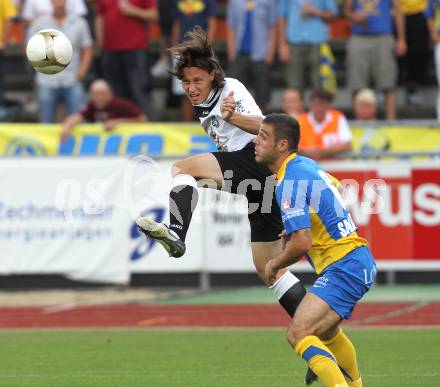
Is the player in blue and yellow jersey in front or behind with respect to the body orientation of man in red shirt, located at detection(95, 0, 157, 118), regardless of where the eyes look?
in front

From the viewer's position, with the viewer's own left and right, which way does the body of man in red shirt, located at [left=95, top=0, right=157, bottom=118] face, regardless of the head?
facing the viewer

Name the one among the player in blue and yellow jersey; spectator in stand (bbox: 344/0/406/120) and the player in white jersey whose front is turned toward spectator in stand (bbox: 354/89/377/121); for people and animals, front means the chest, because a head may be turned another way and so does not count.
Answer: spectator in stand (bbox: 344/0/406/120)

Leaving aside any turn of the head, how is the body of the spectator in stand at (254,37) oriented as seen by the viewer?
toward the camera

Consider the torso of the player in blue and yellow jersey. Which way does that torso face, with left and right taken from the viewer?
facing to the left of the viewer

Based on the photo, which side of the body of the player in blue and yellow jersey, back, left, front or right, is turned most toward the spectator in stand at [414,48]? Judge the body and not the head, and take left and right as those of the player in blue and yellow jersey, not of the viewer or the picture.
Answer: right

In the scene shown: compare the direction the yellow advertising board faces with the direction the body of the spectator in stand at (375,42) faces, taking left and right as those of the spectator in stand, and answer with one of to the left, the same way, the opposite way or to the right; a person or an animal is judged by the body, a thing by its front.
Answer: the same way

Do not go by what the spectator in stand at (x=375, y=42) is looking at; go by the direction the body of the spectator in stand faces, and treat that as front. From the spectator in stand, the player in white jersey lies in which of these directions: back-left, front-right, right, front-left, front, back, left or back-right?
front

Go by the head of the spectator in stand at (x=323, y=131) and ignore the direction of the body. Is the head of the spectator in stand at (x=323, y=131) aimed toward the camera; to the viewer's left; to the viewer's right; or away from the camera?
toward the camera

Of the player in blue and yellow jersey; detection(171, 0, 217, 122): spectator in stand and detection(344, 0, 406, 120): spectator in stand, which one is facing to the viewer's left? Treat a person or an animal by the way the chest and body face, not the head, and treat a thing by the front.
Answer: the player in blue and yellow jersey

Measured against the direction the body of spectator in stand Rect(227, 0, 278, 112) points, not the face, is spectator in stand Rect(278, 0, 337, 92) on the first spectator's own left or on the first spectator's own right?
on the first spectator's own left

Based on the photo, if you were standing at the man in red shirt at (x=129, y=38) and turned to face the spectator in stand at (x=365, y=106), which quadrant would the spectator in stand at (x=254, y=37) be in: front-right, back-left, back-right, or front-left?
front-left

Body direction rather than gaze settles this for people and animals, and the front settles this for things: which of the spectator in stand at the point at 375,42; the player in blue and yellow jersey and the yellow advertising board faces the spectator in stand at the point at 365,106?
the spectator in stand at the point at 375,42

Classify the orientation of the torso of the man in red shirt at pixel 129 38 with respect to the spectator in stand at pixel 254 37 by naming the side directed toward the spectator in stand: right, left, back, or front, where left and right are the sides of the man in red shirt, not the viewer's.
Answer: left

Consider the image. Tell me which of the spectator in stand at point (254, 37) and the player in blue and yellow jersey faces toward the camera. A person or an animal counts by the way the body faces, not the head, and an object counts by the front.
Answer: the spectator in stand

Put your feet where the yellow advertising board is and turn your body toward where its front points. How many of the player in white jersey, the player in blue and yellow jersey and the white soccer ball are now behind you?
0

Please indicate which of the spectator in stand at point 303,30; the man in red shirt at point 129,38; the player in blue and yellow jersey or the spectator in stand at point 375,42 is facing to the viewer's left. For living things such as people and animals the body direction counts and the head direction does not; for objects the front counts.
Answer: the player in blue and yellow jersey

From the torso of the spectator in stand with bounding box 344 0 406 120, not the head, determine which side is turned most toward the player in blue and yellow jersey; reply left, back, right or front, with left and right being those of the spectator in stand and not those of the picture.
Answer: front

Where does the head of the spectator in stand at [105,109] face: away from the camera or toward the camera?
toward the camera

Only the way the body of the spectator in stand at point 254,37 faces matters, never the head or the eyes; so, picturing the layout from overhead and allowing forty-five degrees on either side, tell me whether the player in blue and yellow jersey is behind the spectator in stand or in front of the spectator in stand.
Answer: in front

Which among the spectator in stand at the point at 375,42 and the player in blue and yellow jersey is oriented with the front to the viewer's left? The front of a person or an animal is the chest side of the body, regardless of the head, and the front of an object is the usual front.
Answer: the player in blue and yellow jersey

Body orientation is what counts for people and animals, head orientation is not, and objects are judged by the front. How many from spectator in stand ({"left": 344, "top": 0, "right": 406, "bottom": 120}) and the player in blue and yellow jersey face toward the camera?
1

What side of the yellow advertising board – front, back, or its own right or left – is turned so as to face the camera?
front

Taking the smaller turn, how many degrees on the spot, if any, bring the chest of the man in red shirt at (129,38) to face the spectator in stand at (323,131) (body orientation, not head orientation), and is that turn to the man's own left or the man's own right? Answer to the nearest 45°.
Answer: approximately 45° to the man's own left
